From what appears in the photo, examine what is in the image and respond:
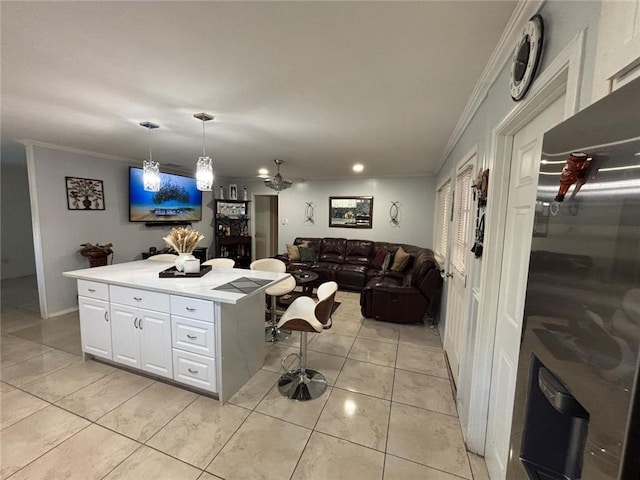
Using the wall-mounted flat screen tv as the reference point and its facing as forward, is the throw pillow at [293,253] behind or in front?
in front

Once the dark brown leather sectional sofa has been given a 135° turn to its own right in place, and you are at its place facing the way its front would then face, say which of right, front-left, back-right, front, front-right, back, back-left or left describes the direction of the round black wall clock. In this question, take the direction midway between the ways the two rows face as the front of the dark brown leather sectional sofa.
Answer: back

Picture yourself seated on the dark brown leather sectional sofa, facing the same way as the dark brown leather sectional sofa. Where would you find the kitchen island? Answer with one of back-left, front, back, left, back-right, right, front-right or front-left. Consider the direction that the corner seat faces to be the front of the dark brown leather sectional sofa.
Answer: front

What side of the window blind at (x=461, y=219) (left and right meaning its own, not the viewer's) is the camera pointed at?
left

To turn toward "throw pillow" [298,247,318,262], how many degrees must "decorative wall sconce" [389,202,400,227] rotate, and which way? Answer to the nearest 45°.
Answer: approximately 90° to its right

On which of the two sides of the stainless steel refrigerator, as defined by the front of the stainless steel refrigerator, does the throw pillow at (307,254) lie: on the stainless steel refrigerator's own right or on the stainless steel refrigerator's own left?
on the stainless steel refrigerator's own right

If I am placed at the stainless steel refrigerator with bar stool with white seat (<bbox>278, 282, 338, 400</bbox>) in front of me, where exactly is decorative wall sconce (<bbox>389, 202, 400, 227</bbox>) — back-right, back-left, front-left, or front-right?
front-right

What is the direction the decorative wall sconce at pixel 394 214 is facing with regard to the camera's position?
facing the viewer

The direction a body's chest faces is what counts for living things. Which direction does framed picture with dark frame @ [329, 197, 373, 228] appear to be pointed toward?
toward the camera

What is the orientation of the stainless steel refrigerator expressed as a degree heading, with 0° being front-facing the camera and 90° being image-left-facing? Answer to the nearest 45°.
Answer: approximately 45°

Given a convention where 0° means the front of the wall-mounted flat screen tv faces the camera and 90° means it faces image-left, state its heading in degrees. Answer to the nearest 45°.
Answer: approximately 315°

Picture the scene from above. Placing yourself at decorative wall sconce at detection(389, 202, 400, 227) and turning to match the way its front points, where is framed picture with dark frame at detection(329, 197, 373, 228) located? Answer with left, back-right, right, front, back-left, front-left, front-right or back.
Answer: right

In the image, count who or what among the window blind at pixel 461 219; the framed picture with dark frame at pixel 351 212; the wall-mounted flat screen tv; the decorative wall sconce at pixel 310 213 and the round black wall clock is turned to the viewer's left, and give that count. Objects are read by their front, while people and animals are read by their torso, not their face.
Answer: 2
